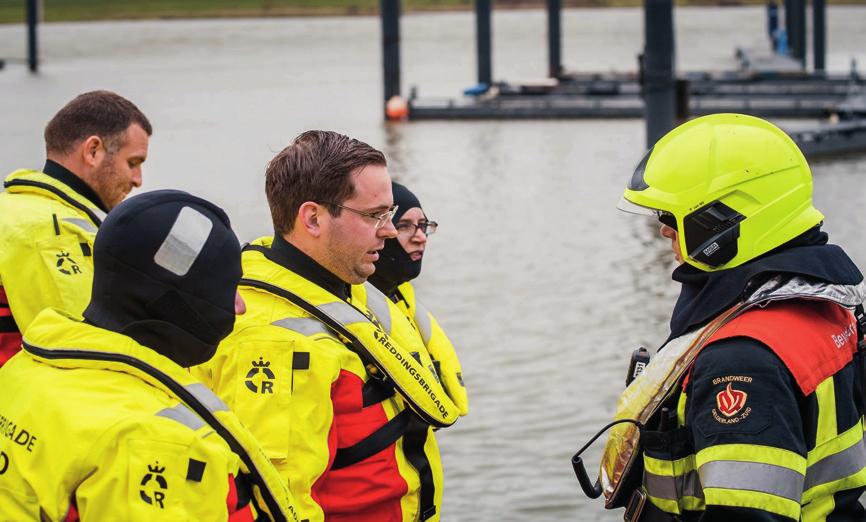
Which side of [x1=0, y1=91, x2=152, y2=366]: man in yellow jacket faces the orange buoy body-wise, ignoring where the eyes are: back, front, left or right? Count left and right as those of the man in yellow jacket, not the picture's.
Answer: left

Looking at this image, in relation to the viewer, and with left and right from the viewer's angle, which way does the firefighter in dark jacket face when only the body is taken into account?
facing to the left of the viewer

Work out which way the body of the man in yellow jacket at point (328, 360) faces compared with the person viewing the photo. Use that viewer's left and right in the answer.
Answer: facing to the right of the viewer

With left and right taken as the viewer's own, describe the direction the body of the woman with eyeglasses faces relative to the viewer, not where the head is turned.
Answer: facing the viewer and to the right of the viewer

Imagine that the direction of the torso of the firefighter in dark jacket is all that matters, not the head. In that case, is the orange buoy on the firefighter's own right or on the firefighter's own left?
on the firefighter's own right

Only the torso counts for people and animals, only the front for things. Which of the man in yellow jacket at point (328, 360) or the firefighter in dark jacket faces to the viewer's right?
the man in yellow jacket

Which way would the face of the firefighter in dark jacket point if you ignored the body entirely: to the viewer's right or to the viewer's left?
to the viewer's left

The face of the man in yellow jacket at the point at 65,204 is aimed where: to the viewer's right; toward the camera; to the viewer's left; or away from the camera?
to the viewer's right

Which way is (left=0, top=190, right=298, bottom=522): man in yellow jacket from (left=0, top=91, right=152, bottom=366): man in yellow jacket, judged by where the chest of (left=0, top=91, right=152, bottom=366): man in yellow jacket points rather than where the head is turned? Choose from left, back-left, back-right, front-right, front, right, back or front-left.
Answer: right

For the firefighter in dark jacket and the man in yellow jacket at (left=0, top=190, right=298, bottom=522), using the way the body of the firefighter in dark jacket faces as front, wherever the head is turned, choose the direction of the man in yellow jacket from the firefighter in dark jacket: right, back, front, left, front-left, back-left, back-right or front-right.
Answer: front-left

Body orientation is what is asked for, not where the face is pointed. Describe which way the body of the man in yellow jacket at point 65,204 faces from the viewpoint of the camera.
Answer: to the viewer's right

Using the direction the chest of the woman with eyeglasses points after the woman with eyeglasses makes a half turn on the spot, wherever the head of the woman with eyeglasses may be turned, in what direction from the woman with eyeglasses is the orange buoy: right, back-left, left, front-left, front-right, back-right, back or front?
front-right

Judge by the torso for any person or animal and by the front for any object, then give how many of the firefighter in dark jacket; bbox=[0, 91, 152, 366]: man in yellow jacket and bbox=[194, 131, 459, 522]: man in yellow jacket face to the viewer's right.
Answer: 2
